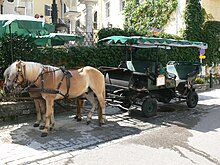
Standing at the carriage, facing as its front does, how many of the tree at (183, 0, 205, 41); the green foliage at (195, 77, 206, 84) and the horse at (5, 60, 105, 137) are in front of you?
1

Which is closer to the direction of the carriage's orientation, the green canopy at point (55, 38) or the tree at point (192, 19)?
the green canopy

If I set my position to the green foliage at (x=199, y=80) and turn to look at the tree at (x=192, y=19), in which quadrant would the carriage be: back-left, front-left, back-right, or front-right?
back-left

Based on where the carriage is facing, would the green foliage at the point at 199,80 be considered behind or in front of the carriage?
behind

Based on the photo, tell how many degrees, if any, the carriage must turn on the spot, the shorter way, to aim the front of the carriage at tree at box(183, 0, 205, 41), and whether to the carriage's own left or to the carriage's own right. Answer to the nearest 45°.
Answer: approximately 135° to the carriage's own right

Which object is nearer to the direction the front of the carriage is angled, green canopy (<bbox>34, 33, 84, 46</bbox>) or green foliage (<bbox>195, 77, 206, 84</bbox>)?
the green canopy

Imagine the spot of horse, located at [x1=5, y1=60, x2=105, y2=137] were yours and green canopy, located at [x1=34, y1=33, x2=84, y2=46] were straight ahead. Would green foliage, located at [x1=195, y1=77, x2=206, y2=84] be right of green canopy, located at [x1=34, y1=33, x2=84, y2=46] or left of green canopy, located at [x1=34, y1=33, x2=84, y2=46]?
right

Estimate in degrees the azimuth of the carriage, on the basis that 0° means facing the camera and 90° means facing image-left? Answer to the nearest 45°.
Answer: approximately 45°

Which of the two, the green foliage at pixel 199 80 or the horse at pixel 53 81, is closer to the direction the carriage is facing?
the horse

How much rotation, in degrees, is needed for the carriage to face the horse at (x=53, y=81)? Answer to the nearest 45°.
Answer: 0° — it already faces it

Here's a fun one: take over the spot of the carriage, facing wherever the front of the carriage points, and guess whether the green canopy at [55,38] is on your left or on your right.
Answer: on your right
